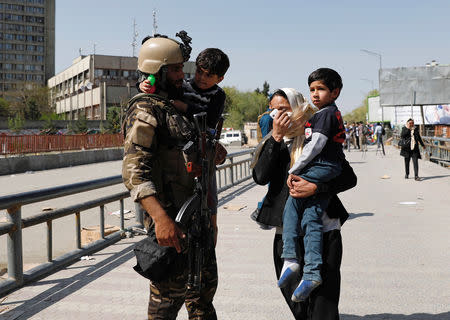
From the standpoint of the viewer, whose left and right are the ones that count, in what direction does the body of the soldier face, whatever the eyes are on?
facing to the right of the viewer

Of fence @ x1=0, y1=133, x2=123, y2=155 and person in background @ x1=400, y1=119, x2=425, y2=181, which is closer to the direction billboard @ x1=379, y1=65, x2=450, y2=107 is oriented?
the person in background

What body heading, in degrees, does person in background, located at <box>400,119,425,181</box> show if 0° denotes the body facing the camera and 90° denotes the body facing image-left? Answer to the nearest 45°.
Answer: approximately 0°

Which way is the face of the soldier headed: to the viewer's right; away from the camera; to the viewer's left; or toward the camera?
to the viewer's right

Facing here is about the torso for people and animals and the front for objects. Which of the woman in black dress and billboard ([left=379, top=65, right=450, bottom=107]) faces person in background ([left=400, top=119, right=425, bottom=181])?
the billboard

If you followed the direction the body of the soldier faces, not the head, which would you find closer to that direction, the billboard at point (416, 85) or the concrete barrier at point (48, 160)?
the billboard

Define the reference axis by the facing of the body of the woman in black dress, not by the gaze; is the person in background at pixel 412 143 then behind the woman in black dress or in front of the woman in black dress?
behind

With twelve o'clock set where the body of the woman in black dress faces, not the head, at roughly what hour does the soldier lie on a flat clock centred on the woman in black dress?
The soldier is roughly at 12 o'clock from the woman in black dress.

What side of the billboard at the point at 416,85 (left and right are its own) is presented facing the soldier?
front

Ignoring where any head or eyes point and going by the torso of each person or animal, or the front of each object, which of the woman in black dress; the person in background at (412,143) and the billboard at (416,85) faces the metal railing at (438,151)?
the billboard

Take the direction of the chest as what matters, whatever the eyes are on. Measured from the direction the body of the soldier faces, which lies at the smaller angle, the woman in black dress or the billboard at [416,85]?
the woman in black dress
